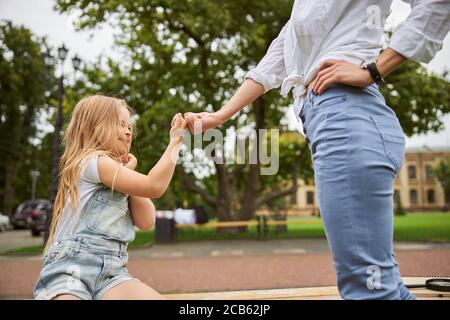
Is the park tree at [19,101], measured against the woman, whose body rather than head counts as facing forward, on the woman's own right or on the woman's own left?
on the woman's own right

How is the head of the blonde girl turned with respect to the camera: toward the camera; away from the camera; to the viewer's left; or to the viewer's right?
to the viewer's right

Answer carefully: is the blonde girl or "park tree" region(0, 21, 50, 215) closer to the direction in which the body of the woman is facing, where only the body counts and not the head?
the blonde girl

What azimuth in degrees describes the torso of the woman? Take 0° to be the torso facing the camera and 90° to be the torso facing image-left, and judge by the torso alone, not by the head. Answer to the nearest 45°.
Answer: approximately 90°

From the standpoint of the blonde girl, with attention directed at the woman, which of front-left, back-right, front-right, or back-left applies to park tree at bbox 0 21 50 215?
back-left

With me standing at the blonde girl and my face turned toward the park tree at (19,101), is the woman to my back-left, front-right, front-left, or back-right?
back-right

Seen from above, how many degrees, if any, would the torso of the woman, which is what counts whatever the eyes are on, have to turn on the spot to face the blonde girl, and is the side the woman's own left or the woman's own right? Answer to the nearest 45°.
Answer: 0° — they already face them
